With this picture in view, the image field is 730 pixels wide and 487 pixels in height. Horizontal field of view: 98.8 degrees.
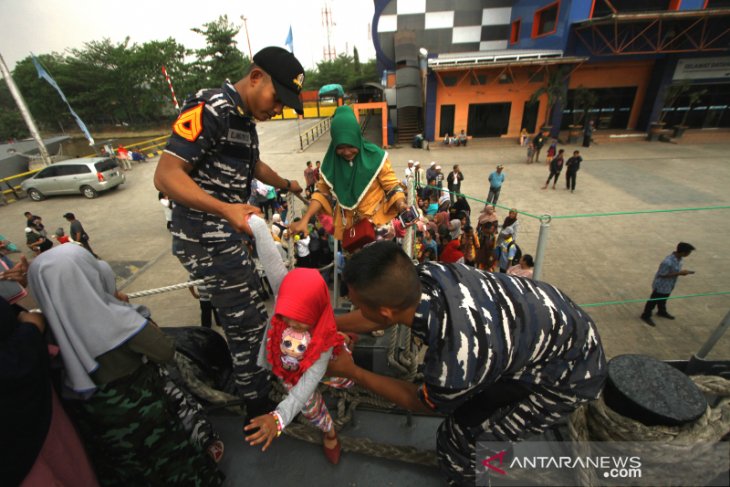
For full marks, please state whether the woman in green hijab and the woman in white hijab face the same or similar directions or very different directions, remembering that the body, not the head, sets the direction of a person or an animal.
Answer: very different directions

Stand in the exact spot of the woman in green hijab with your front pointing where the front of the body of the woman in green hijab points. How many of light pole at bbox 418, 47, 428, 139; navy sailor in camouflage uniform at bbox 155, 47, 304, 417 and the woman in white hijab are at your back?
1

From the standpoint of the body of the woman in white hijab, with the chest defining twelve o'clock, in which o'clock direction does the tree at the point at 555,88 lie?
The tree is roughly at 1 o'clock from the woman in white hijab.

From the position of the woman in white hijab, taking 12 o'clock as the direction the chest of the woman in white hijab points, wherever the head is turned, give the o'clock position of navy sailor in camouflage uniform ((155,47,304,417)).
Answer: The navy sailor in camouflage uniform is roughly at 1 o'clock from the woman in white hijab.

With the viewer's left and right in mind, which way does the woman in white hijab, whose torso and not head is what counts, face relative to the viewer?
facing away from the viewer and to the right of the viewer

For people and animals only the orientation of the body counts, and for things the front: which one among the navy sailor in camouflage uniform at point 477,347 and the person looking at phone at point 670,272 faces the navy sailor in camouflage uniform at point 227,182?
the navy sailor in camouflage uniform at point 477,347

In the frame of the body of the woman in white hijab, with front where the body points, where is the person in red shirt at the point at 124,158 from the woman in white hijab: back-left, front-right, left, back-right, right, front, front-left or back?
front-left

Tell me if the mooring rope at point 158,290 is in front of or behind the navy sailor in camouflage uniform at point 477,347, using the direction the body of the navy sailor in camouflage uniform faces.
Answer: in front

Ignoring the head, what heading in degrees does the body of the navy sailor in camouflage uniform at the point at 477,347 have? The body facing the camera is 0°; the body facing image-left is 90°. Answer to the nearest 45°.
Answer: approximately 90°
